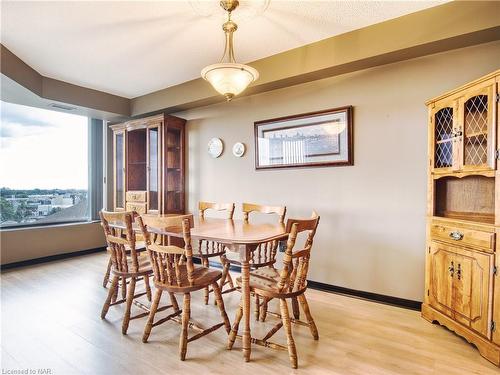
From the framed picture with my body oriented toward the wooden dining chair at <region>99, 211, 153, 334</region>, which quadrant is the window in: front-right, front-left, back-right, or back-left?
front-right

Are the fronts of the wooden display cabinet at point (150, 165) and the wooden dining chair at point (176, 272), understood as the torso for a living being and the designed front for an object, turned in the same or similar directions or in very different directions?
very different directions

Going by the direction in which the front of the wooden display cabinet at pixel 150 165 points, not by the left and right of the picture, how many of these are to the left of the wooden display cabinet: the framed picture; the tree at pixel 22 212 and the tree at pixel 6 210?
1

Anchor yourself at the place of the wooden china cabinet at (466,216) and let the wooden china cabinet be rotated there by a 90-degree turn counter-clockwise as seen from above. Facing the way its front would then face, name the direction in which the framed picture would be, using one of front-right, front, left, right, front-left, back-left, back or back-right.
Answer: back-right

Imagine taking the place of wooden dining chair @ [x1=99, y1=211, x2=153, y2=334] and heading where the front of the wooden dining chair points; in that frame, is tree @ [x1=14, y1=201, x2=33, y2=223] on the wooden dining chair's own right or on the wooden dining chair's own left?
on the wooden dining chair's own left

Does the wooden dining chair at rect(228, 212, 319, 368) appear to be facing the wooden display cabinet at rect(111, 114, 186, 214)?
yes

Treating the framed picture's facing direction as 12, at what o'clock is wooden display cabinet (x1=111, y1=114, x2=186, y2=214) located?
The wooden display cabinet is roughly at 2 o'clock from the framed picture.

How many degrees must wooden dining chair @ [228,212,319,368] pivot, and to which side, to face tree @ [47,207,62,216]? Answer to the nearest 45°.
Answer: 0° — it already faces it

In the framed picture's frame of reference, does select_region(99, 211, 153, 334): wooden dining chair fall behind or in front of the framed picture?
in front

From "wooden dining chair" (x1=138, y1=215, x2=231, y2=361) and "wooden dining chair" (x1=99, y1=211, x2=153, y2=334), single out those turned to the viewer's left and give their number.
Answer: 0

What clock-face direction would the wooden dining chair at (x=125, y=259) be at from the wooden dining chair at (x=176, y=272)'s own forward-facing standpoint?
the wooden dining chair at (x=125, y=259) is roughly at 9 o'clock from the wooden dining chair at (x=176, y=272).

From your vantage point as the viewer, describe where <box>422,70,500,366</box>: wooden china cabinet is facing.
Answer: facing the viewer and to the left of the viewer

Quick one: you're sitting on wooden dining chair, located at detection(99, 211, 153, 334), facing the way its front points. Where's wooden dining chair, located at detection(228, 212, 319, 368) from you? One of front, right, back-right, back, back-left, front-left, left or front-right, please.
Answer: right

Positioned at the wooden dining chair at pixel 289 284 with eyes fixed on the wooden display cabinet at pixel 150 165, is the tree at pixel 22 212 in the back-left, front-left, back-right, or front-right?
front-left

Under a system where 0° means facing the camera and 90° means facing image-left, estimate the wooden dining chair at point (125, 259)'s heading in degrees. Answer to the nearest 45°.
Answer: approximately 225°

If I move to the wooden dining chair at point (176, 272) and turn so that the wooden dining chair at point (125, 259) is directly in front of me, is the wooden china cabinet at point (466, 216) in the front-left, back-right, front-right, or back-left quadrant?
back-right

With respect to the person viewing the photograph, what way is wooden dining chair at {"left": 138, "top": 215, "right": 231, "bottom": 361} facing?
facing away from the viewer and to the right of the viewer
